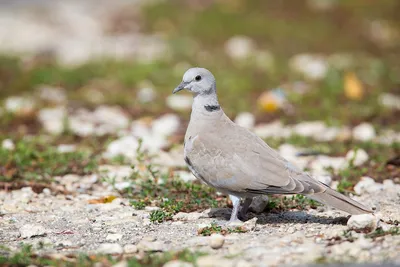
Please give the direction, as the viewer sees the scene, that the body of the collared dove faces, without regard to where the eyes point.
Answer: to the viewer's left

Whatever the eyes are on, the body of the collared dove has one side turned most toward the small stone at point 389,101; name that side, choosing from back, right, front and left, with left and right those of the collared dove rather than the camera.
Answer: right

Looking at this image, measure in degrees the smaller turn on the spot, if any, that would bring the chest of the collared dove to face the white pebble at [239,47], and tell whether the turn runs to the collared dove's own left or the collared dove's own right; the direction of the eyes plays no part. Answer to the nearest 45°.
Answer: approximately 90° to the collared dove's own right

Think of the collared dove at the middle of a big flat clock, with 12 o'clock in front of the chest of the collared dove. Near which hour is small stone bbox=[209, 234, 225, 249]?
The small stone is roughly at 9 o'clock from the collared dove.

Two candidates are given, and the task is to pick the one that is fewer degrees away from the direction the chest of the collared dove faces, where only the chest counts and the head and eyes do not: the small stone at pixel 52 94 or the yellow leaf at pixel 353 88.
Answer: the small stone

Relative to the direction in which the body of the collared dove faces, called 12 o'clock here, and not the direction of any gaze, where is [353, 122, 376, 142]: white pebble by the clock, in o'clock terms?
The white pebble is roughly at 4 o'clock from the collared dove.

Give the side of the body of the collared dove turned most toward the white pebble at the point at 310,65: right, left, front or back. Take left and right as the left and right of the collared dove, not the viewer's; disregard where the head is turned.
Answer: right

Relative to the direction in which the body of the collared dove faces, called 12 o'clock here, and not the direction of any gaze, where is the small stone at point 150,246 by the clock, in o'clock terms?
The small stone is roughly at 10 o'clock from the collared dove.

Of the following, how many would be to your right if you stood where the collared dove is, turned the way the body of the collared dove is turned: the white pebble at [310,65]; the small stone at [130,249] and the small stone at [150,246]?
1

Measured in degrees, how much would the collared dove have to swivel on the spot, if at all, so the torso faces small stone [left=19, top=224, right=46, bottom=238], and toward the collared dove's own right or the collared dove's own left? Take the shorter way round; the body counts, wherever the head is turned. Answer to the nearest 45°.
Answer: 0° — it already faces it

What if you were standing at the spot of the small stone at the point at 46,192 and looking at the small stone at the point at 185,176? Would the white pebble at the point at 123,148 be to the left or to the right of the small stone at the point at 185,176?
left

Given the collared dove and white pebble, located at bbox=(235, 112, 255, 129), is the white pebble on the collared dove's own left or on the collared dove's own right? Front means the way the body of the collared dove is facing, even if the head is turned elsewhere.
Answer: on the collared dove's own right

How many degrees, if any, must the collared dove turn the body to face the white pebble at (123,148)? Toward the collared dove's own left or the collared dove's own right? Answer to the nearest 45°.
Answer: approximately 45° to the collared dove's own right
